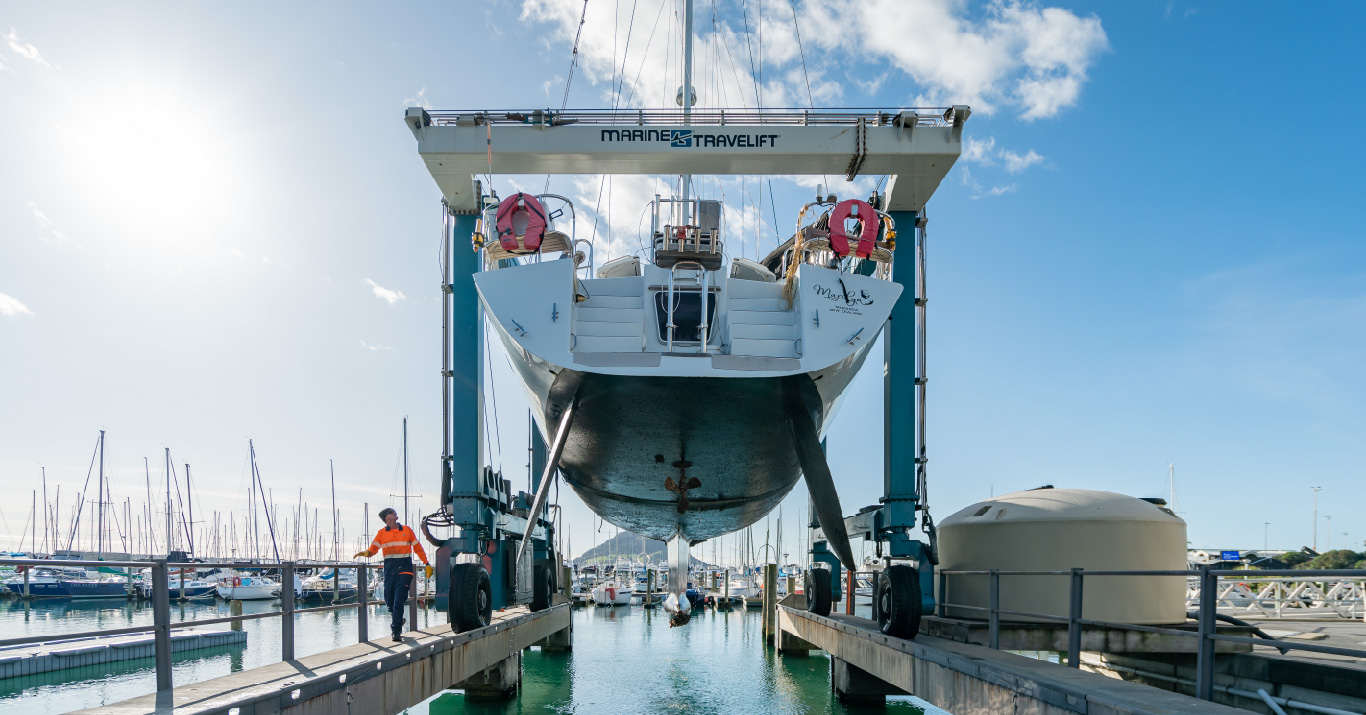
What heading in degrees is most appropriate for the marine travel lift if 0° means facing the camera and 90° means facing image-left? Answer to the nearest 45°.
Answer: approximately 0°

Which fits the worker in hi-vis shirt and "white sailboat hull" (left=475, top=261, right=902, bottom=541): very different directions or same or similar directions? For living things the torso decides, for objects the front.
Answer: very different directions

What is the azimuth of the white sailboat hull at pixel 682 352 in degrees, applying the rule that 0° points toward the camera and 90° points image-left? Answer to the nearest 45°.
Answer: approximately 180°

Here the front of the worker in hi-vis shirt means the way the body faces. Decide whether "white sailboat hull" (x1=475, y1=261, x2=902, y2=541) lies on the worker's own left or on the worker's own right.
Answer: on the worker's own left
